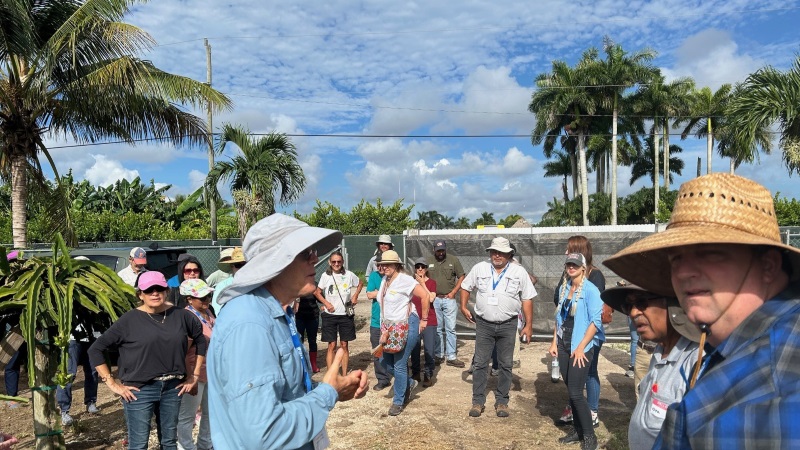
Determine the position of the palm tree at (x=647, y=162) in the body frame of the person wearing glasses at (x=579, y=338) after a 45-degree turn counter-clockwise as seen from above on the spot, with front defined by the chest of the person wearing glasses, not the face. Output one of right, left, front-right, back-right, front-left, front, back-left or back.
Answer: back

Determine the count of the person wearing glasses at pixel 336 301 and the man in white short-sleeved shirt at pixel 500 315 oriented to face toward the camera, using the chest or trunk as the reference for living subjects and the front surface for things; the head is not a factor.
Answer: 2

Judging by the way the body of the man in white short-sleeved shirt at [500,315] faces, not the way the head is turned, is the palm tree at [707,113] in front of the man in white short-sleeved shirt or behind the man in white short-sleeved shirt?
behind

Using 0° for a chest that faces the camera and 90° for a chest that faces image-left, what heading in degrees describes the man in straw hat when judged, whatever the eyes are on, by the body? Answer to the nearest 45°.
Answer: approximately 45°

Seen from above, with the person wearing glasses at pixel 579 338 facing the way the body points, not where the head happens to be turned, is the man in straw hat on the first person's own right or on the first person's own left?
on the first person's own left

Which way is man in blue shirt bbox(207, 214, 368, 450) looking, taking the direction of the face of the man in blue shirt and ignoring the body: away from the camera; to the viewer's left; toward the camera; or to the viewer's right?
to the viewer's right

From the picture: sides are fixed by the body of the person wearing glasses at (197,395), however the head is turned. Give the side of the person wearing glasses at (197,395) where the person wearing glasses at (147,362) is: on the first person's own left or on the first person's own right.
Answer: on the first person's own right

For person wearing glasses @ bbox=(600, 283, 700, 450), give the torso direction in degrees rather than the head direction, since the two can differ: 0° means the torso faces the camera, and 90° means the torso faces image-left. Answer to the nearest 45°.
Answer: approximately 45°

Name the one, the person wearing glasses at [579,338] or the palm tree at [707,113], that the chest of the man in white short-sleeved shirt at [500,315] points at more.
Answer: the person wearing glasses

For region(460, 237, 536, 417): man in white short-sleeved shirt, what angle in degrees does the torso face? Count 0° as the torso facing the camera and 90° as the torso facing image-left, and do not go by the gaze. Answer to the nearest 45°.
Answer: approximately 0°

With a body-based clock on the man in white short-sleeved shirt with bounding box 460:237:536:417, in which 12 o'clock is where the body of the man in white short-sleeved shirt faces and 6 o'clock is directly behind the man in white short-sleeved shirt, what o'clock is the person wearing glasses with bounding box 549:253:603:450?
The person wearing glasses is roughly at 11 o'clock from the man in white short-sleeved shirt.

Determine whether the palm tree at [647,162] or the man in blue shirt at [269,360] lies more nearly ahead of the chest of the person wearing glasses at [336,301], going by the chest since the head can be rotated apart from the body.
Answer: the man in blue shirt

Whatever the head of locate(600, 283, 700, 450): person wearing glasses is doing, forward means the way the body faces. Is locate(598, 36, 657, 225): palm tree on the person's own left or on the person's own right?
on the person's own right
